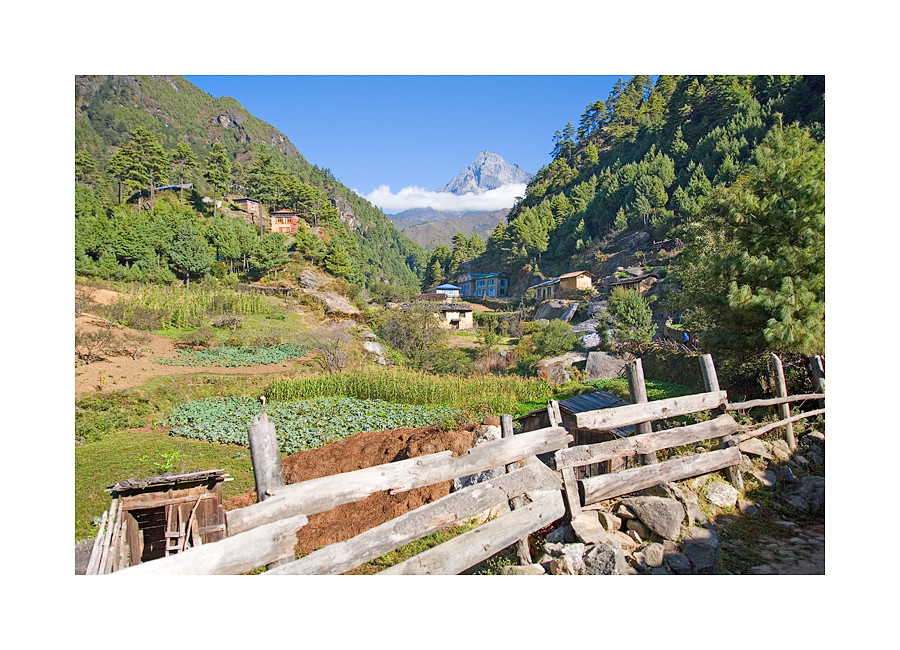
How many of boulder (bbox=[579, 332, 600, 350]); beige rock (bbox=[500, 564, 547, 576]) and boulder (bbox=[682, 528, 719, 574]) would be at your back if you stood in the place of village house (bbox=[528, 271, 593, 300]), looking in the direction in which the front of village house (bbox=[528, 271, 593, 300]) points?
0

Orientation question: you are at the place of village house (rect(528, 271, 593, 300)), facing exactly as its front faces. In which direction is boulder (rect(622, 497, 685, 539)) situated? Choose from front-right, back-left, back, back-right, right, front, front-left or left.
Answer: front-left

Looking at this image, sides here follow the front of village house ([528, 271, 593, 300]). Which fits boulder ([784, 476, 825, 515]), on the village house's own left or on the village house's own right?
on the village house's own left

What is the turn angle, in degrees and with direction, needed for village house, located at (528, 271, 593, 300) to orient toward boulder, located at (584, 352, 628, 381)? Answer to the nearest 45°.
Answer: approximately 45° to its left

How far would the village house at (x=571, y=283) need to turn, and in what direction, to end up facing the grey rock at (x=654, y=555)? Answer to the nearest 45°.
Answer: approximately 45° to its left

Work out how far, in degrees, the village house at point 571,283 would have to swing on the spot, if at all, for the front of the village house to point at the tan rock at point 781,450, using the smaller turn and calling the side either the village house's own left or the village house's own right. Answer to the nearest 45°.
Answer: approximately 45° to the village house's own left

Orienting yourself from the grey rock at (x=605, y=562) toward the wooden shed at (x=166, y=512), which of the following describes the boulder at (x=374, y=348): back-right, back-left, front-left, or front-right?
front-right

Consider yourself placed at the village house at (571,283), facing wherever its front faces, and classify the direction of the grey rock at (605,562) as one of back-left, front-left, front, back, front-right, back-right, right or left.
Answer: front-left

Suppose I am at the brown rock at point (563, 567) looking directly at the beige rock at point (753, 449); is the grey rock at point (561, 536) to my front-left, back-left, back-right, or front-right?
front-left

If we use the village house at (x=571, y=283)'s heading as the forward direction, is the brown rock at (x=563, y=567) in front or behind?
in front

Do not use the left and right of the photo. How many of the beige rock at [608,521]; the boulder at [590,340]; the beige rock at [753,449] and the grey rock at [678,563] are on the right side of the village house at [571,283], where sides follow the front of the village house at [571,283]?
0

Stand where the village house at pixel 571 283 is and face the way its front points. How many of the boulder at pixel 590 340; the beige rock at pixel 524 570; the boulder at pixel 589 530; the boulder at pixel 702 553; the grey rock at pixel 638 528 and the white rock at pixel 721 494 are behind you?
0

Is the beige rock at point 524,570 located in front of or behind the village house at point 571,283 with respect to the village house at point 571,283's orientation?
in front
